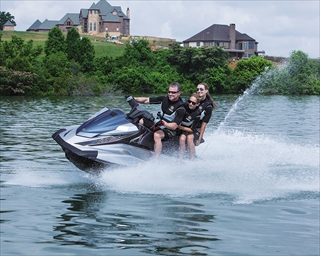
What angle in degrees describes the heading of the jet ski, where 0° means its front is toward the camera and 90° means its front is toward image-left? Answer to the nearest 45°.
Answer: approximately 45°

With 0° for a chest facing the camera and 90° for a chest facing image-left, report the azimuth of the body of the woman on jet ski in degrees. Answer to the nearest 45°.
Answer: approximately 45°

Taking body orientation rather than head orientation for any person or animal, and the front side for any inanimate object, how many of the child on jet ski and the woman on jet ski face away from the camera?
0

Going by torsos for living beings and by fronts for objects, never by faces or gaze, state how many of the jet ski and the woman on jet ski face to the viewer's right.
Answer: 0

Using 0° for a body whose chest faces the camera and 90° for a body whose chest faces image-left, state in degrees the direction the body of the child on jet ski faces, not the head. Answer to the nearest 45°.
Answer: approximately 45°
